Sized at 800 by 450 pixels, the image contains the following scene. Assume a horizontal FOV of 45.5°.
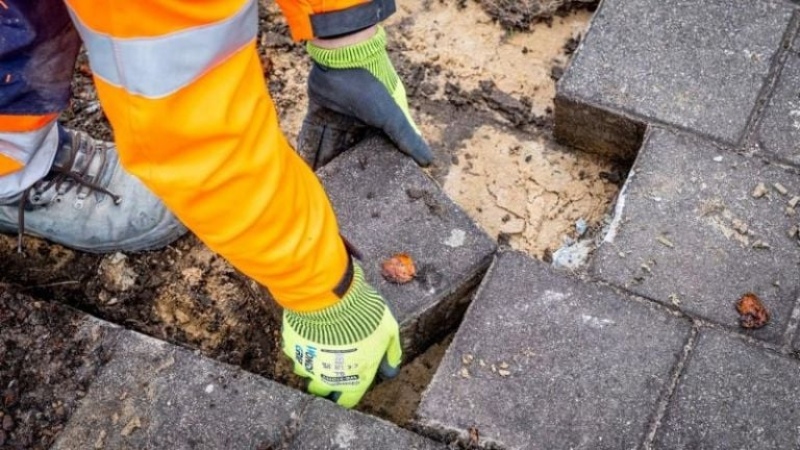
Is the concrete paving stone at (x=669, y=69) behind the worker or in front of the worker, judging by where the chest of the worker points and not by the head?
in front

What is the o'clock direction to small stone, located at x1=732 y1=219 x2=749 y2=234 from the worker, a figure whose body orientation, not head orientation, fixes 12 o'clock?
The small stone is roughly at 12 o'clock from the worker.

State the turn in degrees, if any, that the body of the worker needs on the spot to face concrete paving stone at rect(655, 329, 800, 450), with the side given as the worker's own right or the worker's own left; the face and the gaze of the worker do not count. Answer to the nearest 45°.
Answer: approximately 45° to the worker's own right

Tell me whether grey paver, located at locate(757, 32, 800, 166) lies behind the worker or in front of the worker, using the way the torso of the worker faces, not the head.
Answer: in front

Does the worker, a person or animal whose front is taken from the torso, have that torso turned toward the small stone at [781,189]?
yes

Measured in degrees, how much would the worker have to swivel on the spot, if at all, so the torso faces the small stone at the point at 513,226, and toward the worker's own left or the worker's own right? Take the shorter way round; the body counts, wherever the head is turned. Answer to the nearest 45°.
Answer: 0° — they already face it

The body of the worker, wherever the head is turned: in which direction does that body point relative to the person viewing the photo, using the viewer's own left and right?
facing to the right of the viewer

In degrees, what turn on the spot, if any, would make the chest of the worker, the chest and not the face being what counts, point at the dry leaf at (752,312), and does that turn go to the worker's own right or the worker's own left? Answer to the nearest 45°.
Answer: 0° — they already face it

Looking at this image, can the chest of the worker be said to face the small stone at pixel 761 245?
yes
